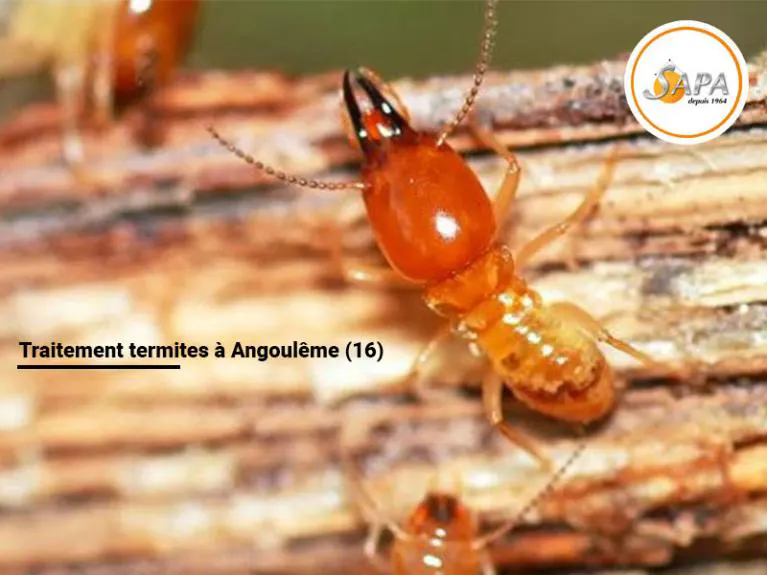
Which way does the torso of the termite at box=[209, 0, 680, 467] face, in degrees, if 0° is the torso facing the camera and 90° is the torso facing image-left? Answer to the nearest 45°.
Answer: approximately 135°

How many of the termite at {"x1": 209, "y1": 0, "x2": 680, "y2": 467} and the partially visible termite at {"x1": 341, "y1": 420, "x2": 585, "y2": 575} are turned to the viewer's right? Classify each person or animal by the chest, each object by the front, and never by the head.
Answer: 0

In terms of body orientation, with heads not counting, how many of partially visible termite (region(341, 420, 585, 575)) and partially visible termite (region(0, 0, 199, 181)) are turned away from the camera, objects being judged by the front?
1

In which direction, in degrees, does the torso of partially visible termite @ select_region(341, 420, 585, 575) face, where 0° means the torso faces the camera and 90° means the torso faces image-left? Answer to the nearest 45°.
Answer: approximately 180°

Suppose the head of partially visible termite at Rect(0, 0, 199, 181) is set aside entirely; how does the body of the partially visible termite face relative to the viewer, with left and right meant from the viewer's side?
facing to the right of the viewer

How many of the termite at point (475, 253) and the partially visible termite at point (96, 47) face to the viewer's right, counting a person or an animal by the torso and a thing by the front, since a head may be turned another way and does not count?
1

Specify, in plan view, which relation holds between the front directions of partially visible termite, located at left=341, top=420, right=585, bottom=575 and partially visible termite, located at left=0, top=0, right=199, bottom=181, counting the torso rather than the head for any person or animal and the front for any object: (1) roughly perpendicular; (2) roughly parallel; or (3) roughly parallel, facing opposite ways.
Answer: roughly perpendicular
